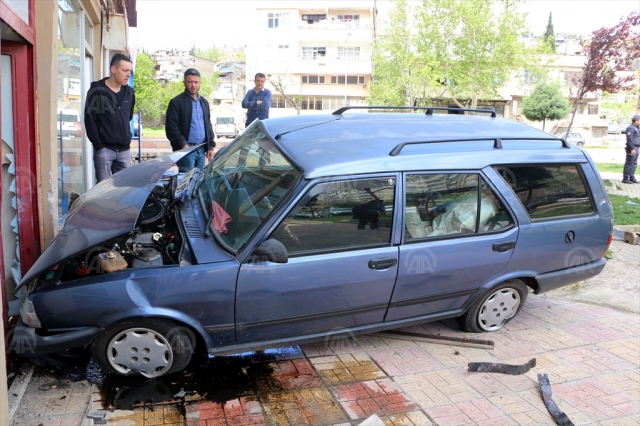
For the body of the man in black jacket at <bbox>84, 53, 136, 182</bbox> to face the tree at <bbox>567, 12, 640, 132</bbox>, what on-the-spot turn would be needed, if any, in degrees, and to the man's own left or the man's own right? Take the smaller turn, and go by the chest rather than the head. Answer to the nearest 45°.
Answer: approximately 90° to the man's own left

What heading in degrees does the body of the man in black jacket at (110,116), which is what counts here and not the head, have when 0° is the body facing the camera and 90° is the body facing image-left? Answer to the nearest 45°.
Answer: approximately 315°

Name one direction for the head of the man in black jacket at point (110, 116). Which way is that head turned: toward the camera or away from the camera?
toward the camera

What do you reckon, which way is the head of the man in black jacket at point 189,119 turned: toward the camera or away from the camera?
toward the camera

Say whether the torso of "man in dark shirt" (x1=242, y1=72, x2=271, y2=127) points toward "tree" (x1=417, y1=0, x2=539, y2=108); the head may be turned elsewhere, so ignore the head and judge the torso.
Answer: no

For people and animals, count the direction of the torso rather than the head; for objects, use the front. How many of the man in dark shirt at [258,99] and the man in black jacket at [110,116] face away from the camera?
0

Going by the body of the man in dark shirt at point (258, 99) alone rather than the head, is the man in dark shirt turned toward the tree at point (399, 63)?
no

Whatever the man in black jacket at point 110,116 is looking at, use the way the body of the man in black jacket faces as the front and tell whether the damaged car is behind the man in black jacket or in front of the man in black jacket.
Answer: in front

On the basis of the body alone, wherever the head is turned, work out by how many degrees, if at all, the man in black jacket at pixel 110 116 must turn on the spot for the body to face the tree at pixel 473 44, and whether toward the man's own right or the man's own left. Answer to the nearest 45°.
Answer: approximately 90° to the man's own left

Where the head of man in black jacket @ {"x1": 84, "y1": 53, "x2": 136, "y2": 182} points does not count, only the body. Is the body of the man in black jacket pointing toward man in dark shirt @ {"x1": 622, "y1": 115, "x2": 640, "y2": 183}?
no

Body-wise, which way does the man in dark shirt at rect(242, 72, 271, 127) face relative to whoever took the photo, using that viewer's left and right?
facing the viewer

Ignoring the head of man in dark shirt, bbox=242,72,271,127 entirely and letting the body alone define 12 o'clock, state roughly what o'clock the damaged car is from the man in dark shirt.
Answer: The damaged car is roughly at 12 o'clock from the man in dark shirt.

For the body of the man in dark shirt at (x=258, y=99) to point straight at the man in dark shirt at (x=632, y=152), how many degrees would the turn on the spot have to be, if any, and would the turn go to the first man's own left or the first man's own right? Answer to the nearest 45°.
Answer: approximately 135° to the first man's own left

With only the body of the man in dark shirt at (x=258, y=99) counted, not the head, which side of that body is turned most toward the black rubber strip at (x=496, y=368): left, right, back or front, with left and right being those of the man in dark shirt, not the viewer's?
front

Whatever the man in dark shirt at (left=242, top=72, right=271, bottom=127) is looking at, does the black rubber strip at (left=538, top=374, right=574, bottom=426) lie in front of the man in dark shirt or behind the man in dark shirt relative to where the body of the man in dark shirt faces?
in front

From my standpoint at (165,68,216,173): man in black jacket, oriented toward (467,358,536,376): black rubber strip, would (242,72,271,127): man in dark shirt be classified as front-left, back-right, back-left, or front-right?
back-left

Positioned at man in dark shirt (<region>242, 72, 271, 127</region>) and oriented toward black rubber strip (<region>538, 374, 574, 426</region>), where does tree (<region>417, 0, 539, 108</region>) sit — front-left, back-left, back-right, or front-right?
back-left
